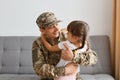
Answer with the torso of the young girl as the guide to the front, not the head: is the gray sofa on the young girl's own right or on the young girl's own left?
on the young girl's own right

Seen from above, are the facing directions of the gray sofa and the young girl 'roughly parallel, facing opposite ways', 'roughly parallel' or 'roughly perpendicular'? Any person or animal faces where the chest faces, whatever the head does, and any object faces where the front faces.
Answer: roughly perpendicular

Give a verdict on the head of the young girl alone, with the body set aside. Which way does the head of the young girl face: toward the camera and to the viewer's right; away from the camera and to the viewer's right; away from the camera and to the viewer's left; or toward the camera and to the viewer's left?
away from the camera and to the viewer's left

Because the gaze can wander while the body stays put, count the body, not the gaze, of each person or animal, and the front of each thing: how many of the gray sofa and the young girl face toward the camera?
1

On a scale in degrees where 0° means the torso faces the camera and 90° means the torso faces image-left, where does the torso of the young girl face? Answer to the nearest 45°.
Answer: approximately 90°

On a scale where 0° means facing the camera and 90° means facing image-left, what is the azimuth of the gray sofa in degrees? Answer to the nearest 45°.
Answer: approximately 0°
